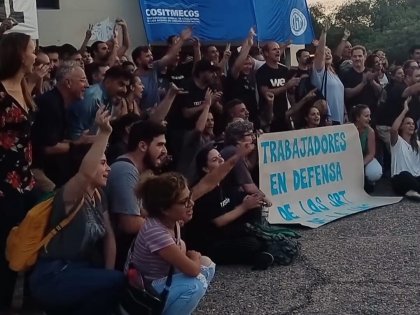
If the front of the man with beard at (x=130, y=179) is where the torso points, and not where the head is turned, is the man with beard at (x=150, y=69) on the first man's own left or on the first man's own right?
on the first man's own left

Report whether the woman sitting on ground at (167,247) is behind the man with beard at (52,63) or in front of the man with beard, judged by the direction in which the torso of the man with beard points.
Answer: in front

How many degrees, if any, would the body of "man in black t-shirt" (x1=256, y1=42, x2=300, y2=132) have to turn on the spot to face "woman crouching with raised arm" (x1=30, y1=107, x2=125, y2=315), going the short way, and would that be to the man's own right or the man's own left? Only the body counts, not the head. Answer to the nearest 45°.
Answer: approximately 45° to the man's own right

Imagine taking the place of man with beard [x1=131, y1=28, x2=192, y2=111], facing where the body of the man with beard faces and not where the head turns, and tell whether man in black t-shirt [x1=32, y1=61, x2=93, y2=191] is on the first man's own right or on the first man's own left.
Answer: on the first man's own right

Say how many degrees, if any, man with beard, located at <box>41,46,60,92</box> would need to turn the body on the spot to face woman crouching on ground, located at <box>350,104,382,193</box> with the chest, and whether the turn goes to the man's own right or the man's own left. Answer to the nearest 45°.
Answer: approximately 45° to the man's own left

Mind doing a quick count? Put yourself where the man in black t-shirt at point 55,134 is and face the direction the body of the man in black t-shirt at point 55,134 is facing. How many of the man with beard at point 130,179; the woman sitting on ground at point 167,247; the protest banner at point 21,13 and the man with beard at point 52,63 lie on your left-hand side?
2

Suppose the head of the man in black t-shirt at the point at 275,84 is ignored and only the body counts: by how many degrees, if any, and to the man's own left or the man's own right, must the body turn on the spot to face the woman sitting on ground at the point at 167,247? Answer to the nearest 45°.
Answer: approximately 45° to the man's own right

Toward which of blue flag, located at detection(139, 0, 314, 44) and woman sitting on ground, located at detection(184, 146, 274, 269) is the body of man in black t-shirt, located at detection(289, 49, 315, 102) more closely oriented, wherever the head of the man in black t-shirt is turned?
the woman sitting on ground
